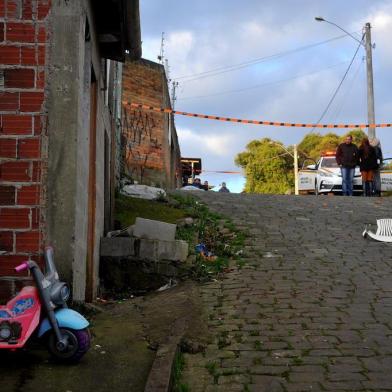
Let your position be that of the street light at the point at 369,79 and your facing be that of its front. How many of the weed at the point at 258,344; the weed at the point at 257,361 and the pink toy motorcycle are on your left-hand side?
3

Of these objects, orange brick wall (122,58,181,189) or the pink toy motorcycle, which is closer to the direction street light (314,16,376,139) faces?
the orange brick wall

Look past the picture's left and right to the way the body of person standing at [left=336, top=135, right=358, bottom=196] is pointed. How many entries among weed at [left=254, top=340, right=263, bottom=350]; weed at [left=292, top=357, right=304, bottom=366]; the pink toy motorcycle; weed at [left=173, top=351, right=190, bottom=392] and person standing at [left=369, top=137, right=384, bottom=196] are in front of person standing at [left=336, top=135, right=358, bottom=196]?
4

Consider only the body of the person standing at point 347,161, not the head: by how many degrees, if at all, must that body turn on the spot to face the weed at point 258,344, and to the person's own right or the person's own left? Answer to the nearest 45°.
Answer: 0° — they already face it

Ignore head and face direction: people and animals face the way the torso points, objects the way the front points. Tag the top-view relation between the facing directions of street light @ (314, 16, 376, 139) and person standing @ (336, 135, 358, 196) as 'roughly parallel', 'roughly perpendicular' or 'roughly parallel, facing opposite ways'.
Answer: roughly perpendicular

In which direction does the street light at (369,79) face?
to the viewer's left

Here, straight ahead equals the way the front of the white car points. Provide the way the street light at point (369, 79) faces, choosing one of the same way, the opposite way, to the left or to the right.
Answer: to the right

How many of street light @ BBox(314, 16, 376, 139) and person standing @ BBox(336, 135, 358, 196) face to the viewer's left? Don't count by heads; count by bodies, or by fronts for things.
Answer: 1

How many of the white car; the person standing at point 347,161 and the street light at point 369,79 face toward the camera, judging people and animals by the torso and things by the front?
2

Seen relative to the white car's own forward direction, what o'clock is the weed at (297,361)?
The weed is roughly at 12 o'clock from the white car.

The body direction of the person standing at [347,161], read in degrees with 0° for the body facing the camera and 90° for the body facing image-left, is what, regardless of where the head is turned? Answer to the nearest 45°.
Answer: approximately 0°
